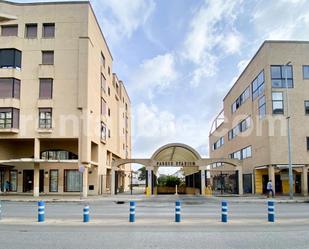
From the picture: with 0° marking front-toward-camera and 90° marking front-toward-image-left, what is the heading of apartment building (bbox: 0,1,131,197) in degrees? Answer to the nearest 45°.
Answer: approximately 0°

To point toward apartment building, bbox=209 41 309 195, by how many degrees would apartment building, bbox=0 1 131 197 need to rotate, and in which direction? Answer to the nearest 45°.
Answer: approximately 90° to its left

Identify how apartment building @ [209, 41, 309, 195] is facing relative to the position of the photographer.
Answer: facing the viewer

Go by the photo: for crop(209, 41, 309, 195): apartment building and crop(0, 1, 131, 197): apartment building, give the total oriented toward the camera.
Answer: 2

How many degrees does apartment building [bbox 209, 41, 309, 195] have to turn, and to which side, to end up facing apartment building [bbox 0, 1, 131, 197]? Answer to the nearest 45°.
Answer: approximately 90° to its right
